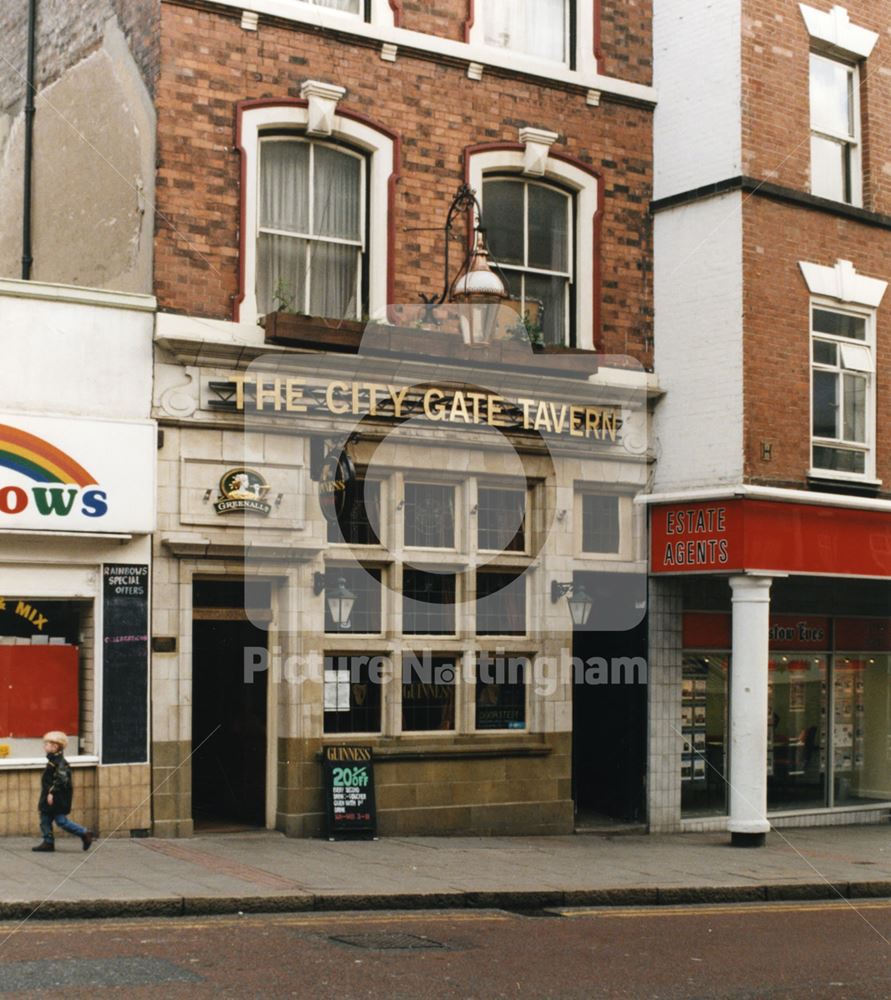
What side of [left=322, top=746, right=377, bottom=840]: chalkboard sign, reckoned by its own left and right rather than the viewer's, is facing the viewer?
front

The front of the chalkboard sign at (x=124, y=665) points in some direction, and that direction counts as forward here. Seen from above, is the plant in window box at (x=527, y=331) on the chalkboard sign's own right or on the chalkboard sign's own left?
on the chalkboard sign's own left

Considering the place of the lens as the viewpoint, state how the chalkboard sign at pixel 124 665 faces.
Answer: facing the viewer

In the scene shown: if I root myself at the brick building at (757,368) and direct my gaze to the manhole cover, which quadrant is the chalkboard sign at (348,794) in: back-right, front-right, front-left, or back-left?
front-right

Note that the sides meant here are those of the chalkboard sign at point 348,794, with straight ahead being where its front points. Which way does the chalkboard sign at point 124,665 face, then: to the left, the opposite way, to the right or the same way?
the same way

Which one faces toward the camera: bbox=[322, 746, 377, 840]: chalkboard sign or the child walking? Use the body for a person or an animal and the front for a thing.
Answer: the chalkboard sign

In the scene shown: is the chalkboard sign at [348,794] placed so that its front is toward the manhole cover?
yes

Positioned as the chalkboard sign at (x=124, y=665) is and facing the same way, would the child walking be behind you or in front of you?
in front

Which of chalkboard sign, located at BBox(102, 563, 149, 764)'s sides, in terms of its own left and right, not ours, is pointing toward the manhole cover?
front
